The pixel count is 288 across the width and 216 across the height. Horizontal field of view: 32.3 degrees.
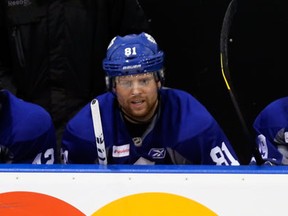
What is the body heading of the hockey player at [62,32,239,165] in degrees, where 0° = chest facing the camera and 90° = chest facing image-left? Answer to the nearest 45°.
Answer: approximately 0°
